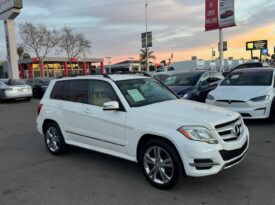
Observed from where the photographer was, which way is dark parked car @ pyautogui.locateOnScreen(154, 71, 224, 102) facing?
facing the viewer and to the left of the viewer

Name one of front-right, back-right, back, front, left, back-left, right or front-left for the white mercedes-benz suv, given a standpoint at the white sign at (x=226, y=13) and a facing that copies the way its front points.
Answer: front

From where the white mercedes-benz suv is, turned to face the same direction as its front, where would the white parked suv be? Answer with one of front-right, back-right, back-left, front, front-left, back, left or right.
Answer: left

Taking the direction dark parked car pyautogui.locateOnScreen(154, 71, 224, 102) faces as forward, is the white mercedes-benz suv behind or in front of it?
in front

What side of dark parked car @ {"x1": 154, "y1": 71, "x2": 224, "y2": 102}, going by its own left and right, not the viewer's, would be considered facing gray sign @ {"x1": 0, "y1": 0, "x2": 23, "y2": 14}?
right

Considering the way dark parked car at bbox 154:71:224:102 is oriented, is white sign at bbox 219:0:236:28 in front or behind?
behind

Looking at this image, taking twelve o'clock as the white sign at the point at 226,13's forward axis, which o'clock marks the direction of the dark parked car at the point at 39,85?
The dark parked car is roughly at 2 o'clock from the white sign.

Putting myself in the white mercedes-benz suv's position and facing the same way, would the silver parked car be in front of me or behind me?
behind

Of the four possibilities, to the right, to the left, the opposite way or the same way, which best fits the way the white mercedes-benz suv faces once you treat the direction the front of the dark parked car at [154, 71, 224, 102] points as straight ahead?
to the left

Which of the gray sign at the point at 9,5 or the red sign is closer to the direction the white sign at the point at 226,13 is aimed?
the gray sign

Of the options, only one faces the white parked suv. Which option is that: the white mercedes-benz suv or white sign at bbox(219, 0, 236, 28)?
the white sign

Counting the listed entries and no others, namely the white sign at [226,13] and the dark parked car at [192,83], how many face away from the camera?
0

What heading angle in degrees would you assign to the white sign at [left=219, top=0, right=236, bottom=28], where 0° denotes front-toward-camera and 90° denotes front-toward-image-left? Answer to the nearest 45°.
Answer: approximately 0°

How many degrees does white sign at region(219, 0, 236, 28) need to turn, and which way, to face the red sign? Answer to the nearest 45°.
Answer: approximately 135° to its right
